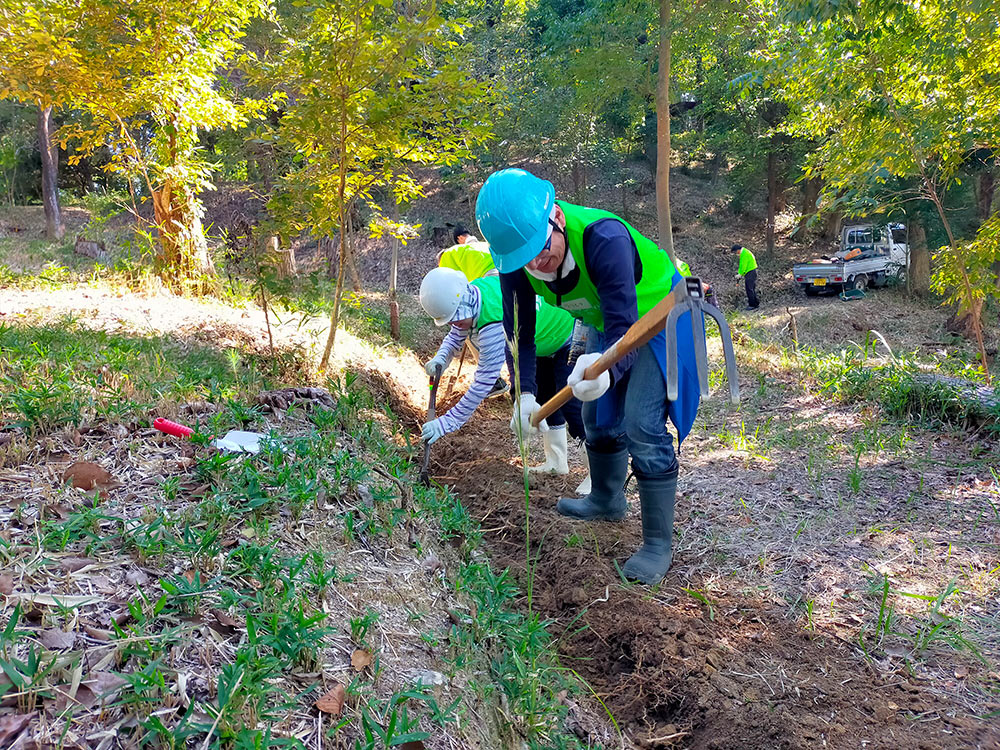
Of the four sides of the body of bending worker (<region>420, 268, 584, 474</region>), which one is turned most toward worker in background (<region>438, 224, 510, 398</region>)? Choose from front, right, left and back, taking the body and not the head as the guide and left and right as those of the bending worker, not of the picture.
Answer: right

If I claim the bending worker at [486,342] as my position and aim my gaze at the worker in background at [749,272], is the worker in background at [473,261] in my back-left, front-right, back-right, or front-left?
front-left

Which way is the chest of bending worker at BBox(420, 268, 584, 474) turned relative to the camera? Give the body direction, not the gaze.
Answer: to the viewer's left

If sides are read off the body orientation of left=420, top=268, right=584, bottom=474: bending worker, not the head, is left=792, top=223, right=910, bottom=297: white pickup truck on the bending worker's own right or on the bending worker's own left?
on the bending worker's own right

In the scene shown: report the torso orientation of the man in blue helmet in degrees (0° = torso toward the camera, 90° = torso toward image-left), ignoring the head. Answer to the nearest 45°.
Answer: approximately 45°

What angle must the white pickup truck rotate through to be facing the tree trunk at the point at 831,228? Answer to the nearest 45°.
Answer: approximately 45° to its left

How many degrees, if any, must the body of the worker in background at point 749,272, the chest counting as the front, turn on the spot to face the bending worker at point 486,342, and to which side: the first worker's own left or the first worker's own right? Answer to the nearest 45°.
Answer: approximately 90° to the first worker's own left

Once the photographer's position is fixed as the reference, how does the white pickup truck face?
facing away from the viewer and to the right of the viewer

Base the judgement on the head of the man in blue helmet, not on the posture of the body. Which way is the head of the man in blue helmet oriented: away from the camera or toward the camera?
toward the camera

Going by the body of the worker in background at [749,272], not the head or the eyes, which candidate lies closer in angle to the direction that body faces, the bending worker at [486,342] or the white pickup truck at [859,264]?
the bending worker

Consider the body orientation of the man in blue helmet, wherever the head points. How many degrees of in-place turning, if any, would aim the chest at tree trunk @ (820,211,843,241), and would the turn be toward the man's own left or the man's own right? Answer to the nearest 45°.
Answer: approximately 135° to the man's own right

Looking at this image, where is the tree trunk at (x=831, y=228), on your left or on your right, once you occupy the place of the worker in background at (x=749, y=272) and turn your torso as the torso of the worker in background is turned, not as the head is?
on your right

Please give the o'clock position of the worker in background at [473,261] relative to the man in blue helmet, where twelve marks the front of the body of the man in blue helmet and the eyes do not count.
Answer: The worker in background is roughly at 4 o'clock from the man in blue helmet.

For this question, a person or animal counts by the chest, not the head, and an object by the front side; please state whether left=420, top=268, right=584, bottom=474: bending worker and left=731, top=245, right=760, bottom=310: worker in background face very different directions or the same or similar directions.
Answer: same or similar directions

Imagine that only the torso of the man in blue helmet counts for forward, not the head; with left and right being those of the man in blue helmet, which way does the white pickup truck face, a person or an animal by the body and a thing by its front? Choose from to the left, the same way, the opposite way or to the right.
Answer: the opposite way

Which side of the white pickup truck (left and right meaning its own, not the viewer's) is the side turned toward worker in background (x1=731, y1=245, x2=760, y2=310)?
back
